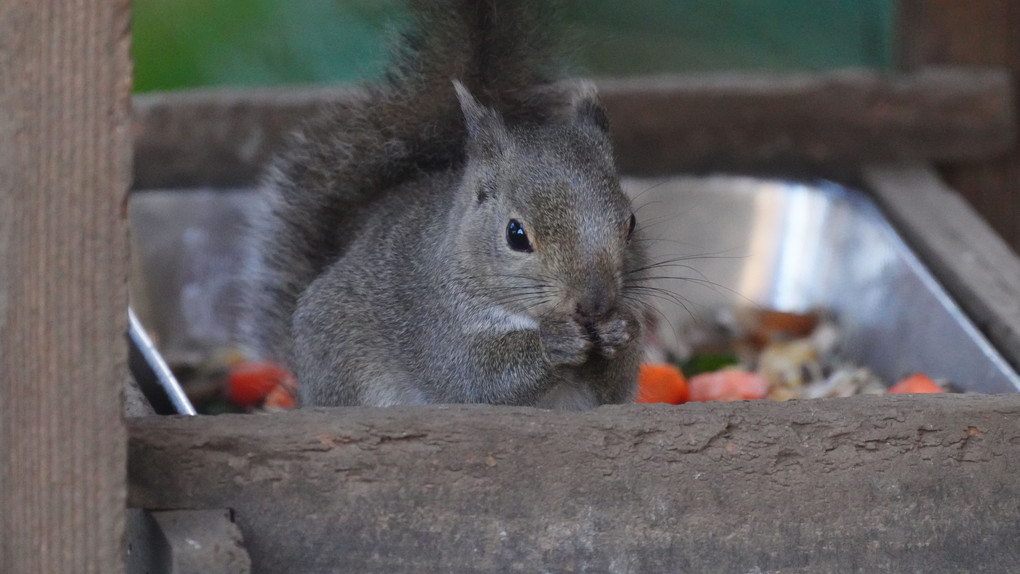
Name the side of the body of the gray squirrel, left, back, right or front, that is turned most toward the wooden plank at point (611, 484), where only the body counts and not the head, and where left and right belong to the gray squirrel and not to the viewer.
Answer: front

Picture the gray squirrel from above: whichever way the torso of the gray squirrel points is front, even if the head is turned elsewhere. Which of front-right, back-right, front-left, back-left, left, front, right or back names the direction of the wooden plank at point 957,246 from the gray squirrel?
left

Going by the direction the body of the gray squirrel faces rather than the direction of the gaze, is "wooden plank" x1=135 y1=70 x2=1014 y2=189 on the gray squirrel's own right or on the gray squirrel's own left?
on the gray squirrel's own left

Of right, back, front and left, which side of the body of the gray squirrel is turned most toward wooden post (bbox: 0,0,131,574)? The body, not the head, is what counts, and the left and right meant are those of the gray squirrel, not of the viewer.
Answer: right

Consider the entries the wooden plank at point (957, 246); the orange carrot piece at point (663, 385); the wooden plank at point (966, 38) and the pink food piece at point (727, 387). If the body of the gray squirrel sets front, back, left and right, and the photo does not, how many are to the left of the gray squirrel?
4

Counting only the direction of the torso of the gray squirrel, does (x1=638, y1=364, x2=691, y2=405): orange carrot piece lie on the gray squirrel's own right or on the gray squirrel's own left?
on the gray squirrel's own left

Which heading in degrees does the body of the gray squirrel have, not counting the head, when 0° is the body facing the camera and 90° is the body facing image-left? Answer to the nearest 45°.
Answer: approximately 315°

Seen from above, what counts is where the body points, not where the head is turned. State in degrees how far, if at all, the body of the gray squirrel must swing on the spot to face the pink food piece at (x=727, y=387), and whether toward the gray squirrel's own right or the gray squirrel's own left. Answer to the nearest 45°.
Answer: approximately 90° to the gray squirrel's own left

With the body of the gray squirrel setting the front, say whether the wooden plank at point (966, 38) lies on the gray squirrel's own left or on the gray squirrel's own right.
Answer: on the gray squirrel's own left

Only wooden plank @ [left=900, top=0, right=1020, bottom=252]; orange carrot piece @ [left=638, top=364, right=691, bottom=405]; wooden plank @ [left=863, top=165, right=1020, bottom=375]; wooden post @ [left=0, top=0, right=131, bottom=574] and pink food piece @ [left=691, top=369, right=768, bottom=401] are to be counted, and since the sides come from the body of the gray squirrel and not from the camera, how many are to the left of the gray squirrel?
4

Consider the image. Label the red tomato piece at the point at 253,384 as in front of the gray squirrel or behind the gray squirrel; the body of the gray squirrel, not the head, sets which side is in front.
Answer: behind
